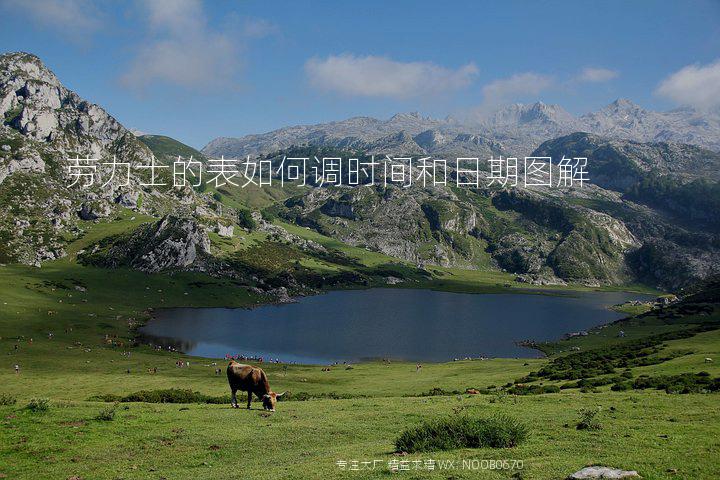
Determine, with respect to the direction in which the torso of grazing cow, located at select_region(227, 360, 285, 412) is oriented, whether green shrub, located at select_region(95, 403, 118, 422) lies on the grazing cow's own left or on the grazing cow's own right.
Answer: on the grazing cow's own right

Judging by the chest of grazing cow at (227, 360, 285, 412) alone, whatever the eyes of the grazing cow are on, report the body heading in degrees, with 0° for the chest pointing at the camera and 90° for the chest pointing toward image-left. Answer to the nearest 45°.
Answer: approximately 315°

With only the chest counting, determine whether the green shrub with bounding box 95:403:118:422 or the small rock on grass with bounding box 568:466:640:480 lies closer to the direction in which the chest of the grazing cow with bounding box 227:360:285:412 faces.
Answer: the small rock on grass
